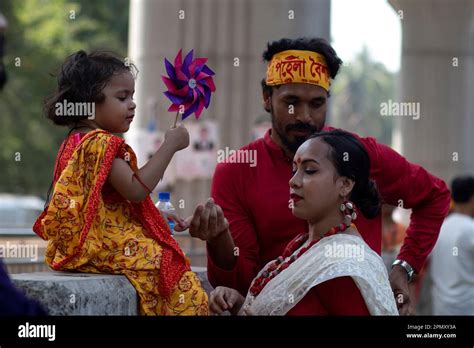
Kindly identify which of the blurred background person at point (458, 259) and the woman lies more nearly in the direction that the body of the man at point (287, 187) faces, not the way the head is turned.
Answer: the woman

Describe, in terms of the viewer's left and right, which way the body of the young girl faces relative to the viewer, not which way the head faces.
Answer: facing to the right of the viewer

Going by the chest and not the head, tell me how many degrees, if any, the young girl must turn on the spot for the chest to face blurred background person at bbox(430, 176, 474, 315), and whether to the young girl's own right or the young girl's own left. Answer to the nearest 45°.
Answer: approximately 45° to the young girl's own left

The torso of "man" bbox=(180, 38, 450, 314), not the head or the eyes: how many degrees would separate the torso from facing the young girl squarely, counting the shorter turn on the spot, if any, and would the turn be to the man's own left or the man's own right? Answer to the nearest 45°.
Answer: approximately 45° to the man's own right

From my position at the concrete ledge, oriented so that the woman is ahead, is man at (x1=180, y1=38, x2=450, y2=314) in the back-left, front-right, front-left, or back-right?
front-left

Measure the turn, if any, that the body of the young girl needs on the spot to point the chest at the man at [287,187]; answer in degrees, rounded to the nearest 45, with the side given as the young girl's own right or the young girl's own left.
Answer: approximately 45° to the young girl's own left

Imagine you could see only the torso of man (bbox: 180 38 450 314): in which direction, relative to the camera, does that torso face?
toward the camera

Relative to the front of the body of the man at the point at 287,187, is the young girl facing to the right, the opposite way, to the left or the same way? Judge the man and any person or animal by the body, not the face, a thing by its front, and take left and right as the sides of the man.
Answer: to the left

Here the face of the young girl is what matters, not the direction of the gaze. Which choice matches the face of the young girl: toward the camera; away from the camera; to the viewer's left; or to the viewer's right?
to the viewer's right

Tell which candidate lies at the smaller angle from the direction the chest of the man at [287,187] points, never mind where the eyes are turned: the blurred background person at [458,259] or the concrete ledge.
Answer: the concrete ledge

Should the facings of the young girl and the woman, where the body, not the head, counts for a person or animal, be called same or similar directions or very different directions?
very different directions
